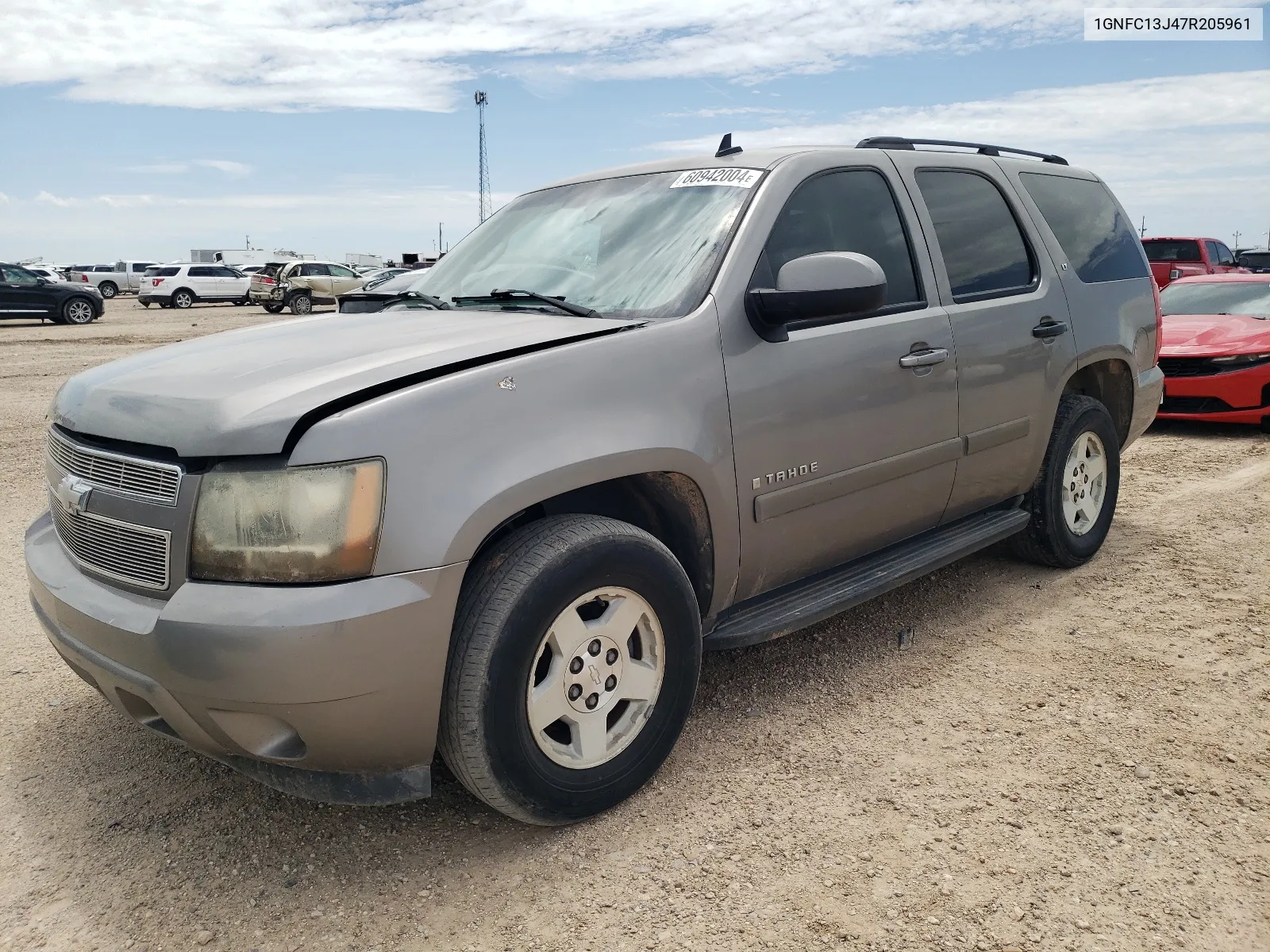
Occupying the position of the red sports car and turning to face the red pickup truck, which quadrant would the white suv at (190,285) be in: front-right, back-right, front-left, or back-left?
front-left

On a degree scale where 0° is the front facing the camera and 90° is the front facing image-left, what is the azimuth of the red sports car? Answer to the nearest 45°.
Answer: approximately 45°

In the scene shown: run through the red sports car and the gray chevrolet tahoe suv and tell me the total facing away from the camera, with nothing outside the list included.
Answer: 0

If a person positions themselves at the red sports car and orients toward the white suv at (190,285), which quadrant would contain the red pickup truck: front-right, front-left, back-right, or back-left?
front-right

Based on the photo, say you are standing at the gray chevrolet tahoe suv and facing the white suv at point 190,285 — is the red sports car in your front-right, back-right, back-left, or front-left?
front-right

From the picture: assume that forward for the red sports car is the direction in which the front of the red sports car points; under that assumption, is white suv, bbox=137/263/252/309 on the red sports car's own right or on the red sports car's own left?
on the red sports car's own right

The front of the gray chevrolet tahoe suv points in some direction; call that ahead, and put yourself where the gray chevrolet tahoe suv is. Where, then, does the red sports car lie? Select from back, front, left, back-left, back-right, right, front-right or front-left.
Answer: back

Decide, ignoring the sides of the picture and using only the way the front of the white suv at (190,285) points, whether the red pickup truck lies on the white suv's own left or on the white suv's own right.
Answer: on the white suv's own right

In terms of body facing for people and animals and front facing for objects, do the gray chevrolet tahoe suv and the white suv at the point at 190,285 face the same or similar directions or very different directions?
very different directions

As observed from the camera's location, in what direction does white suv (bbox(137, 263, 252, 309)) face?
facing away from the viewer and to the right of the viewer
